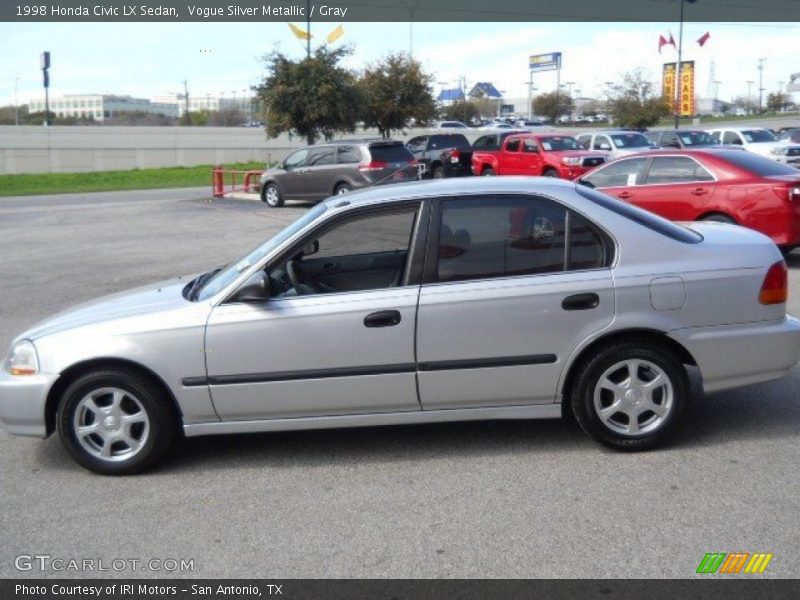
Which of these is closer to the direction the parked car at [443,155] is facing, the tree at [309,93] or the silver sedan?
the tree

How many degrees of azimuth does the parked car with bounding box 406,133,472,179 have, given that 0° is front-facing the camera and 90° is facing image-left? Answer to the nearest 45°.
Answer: approximately 135°

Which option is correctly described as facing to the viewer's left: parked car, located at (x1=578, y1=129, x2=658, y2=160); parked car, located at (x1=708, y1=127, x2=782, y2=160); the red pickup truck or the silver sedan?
the silver sedan

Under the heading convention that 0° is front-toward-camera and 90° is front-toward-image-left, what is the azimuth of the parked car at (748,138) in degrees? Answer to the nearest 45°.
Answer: approximately 315°

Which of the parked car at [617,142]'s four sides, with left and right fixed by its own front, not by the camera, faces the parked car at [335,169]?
right

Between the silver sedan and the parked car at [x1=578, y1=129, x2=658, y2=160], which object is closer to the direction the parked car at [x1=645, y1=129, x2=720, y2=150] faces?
the silver sedan

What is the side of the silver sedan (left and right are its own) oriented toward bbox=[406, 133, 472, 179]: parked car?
right

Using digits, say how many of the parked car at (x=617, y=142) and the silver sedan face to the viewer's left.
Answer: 1

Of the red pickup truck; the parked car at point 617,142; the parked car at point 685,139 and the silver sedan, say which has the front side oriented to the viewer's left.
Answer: the silver sedan

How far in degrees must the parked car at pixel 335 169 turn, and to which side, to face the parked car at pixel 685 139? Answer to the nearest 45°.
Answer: approximately 90° to its right

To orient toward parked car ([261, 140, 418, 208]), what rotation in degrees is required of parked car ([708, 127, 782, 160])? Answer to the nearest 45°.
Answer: approximately 90° to its right

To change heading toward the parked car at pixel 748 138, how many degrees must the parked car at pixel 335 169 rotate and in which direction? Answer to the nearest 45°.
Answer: approximately 90° to its right
